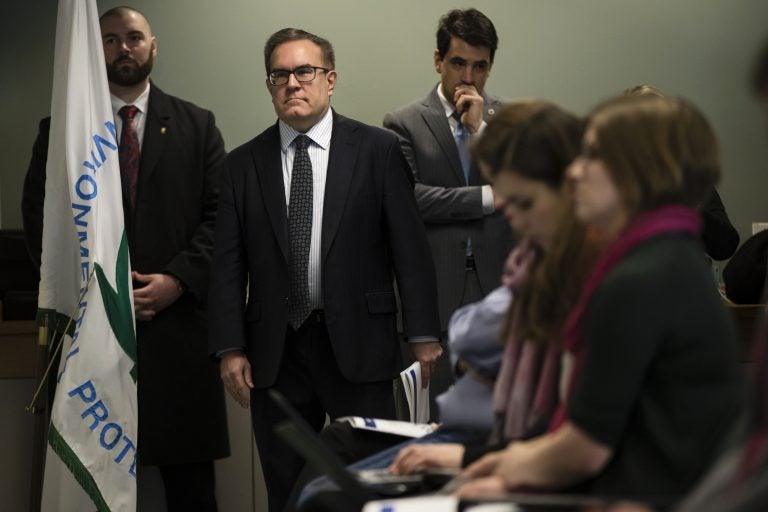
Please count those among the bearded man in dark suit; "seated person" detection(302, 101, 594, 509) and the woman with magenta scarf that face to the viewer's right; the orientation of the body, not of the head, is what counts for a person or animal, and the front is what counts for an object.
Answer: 0

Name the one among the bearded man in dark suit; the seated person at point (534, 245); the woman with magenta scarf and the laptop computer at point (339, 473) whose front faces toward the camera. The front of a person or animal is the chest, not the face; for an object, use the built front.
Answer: the bearded man in dark suit

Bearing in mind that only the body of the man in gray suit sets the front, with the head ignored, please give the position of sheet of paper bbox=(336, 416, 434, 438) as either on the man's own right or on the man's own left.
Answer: on the man's own right

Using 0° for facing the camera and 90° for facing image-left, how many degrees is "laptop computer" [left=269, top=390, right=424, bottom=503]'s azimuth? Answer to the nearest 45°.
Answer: approximately 270°

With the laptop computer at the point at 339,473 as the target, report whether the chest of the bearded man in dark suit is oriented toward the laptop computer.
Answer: yes

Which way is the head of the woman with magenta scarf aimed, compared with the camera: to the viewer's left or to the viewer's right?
to the viewer's left

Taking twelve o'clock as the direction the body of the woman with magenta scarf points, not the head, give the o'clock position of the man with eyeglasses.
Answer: The man with eyeglasses is roughly at 2 o'clock from the woman with magenta scarf.

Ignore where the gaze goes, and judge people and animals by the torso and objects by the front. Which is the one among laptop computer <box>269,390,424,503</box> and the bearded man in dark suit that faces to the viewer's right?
the laptop computer

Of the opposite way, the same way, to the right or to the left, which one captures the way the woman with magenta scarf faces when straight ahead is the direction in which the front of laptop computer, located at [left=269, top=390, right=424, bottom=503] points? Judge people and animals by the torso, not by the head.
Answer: the opposite way

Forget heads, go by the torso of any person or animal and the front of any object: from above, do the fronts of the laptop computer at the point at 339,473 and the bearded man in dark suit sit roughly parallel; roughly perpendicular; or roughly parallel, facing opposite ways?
roughly perpendicular

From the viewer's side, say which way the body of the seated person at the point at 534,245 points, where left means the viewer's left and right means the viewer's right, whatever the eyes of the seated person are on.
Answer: facing to the left of the viewer

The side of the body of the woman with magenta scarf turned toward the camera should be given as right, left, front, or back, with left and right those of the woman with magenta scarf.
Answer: left

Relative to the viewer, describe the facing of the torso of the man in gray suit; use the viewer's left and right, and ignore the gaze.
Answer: facing the viewer and to the right of the viewer

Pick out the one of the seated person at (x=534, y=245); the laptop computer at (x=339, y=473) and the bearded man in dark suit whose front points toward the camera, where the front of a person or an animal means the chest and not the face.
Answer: the bearded man in dark suit

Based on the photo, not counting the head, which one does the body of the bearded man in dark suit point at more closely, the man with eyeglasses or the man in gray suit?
the man with eyeglasses

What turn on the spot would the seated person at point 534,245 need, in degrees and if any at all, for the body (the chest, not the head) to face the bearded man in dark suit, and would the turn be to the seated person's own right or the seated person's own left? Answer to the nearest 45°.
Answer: approximately 45° to the seated person's own right

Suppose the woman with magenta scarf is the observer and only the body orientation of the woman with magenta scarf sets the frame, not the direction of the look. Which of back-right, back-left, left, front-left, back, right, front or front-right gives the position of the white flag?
front-right

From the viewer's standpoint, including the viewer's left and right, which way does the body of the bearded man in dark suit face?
facing the viewer
